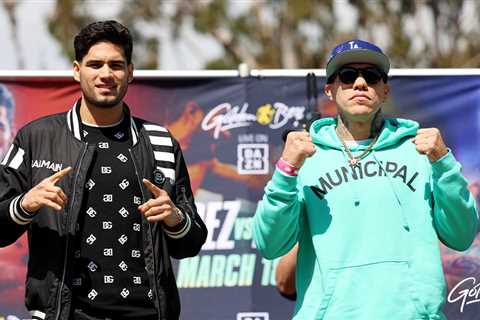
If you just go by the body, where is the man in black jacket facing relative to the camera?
toward the camera

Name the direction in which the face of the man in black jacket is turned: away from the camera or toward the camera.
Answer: toward the camera

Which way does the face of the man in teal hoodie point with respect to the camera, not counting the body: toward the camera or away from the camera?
toward the camera

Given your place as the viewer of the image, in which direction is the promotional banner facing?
facing the viewer

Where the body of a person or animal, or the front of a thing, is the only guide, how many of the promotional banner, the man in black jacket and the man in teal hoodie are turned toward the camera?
3

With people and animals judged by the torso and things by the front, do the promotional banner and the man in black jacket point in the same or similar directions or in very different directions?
same or similar directions

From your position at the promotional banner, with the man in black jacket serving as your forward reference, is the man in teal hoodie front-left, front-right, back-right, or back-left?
front-left

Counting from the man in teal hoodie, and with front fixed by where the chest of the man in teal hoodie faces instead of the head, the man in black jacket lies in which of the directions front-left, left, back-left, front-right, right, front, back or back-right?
right

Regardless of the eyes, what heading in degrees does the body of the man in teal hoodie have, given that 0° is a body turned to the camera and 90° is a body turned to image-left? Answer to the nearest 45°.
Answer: approximately 0°

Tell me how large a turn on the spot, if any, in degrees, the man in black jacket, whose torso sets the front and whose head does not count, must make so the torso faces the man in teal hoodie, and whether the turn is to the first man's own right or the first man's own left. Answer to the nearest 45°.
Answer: approximately 90° to the first man's own left

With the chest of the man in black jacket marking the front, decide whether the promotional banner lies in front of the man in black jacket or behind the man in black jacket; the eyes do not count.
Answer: behind

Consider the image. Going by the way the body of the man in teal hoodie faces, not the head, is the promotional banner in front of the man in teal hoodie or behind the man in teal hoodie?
behind

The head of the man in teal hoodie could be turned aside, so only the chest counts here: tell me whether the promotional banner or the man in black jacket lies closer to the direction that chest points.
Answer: the man in black jacket

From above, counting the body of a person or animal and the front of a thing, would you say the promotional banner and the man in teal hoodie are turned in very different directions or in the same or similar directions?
same or similar directions

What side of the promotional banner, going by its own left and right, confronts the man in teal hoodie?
front
